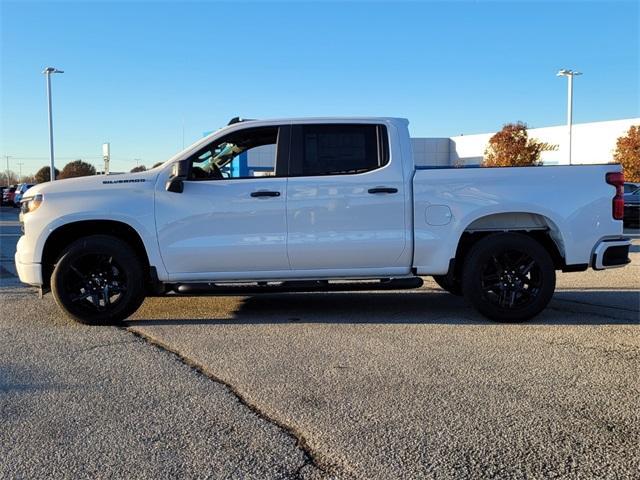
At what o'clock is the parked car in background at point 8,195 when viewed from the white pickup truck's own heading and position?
The parked car in background is roughly at 2 o'clock from the white pickup truck.

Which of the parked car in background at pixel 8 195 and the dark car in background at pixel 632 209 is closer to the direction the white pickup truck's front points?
the parked car in background

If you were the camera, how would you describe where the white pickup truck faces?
facing to the left of the viewer

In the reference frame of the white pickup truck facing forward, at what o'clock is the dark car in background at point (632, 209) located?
The dark car in background is roughly at 4 o'clock from the white pickup truck.
